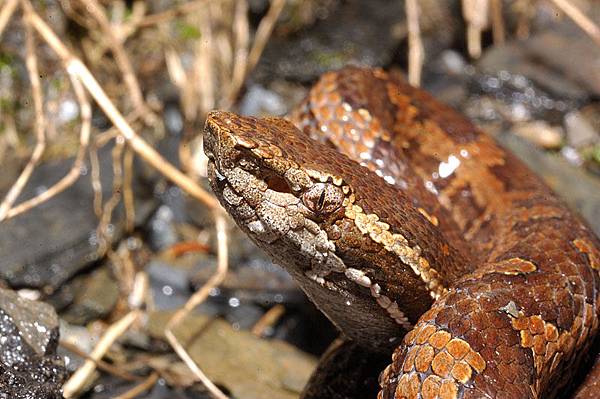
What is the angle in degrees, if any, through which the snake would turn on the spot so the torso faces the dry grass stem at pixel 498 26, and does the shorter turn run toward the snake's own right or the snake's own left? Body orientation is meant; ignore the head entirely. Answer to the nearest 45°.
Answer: approximately 90° to the snake's own right

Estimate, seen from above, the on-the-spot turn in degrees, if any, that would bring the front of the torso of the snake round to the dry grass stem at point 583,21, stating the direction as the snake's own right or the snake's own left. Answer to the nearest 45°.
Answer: approximately 90° to the snake's own right

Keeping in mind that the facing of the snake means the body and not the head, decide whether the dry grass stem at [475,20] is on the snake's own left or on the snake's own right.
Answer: on the snake's own right

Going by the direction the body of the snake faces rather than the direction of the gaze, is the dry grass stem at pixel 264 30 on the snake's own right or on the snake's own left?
on the snake's own right

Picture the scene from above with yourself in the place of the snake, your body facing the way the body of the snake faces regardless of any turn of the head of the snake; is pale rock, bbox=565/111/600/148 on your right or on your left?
on your right

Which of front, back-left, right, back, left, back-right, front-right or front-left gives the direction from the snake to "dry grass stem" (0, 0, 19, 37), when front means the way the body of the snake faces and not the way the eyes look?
front-right

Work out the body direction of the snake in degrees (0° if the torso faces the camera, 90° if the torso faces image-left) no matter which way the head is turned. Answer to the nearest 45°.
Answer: approximately 90°
